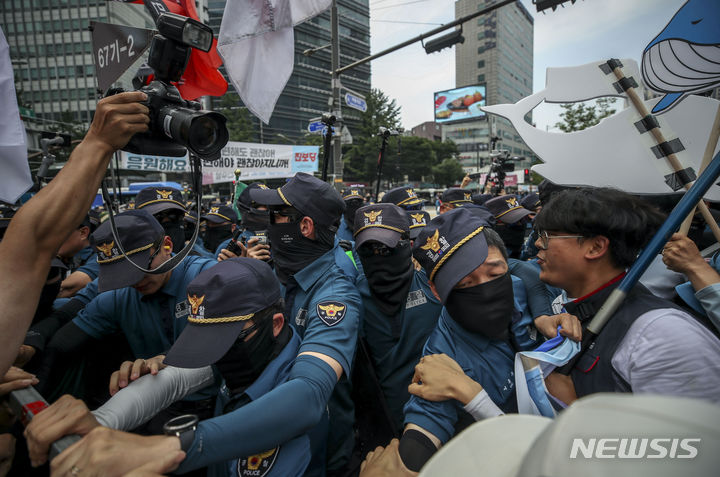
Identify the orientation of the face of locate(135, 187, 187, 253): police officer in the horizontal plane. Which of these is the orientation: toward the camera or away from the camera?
toward the camera

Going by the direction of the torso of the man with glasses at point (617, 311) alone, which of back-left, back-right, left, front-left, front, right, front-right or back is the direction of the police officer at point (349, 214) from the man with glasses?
front-right

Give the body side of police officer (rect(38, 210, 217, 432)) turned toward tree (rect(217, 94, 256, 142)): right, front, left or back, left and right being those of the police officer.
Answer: back

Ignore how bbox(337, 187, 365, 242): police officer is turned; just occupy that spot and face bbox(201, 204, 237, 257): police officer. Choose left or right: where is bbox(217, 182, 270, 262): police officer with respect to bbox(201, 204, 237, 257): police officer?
left

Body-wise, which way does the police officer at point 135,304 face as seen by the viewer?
toward the camera

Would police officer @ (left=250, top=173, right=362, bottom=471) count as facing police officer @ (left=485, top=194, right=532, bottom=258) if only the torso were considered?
no

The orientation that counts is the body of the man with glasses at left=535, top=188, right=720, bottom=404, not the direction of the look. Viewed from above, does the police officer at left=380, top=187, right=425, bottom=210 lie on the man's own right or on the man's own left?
on the man's own right

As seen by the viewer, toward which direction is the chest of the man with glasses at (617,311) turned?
to the viewer's left

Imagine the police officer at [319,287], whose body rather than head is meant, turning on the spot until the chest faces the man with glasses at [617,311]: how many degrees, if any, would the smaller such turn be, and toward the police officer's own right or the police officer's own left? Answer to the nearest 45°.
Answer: approximately 135° to the police officer's own left

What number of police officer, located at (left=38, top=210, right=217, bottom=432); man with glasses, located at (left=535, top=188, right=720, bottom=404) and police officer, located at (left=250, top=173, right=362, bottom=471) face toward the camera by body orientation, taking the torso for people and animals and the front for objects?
1

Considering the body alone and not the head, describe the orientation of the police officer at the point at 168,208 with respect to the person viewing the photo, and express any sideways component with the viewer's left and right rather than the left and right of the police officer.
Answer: facing the viewer

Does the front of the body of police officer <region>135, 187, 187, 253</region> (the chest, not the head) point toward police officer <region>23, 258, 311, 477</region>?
yes
